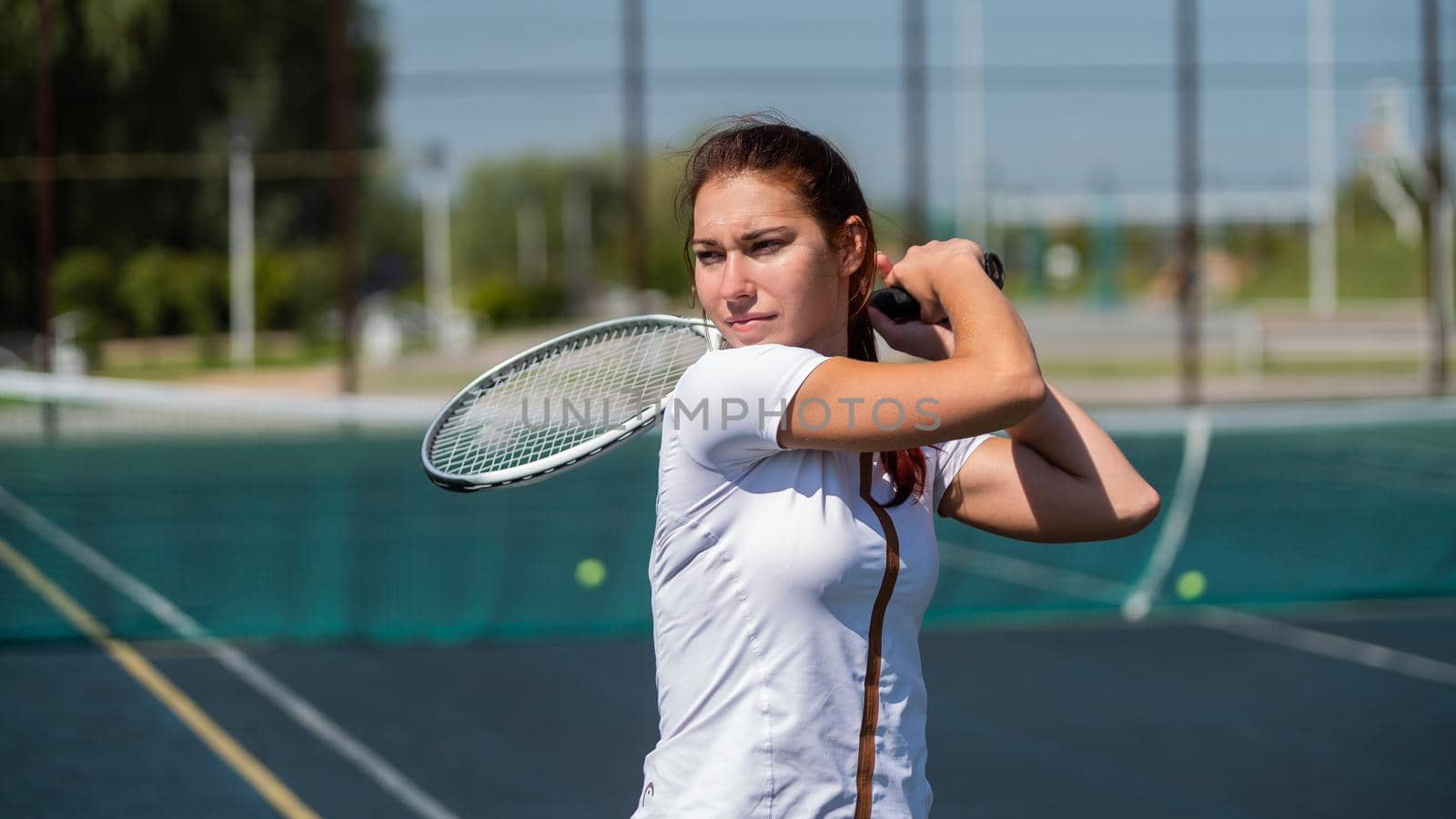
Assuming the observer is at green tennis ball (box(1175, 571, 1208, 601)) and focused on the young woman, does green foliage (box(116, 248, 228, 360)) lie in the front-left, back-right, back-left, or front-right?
back-right

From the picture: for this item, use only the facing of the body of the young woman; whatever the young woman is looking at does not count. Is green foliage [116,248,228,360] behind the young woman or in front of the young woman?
behind

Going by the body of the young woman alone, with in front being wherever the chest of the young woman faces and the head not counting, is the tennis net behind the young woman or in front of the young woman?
behind

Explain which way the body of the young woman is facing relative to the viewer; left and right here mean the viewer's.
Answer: facing the viewer and to the right of the viewer

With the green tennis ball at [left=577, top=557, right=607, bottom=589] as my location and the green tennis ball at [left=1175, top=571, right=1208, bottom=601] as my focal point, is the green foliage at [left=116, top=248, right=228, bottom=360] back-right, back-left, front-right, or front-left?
back-left

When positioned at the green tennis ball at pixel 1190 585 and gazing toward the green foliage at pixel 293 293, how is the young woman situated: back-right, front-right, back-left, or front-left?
back-left

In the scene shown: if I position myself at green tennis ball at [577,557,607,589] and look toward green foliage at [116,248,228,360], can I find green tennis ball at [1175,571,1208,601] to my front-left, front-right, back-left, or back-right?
back-right

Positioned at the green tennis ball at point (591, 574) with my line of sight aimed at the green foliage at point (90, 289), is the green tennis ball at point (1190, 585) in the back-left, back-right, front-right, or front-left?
back-right

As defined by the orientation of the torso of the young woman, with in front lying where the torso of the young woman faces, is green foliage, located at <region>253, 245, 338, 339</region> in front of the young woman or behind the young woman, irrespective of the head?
behind
